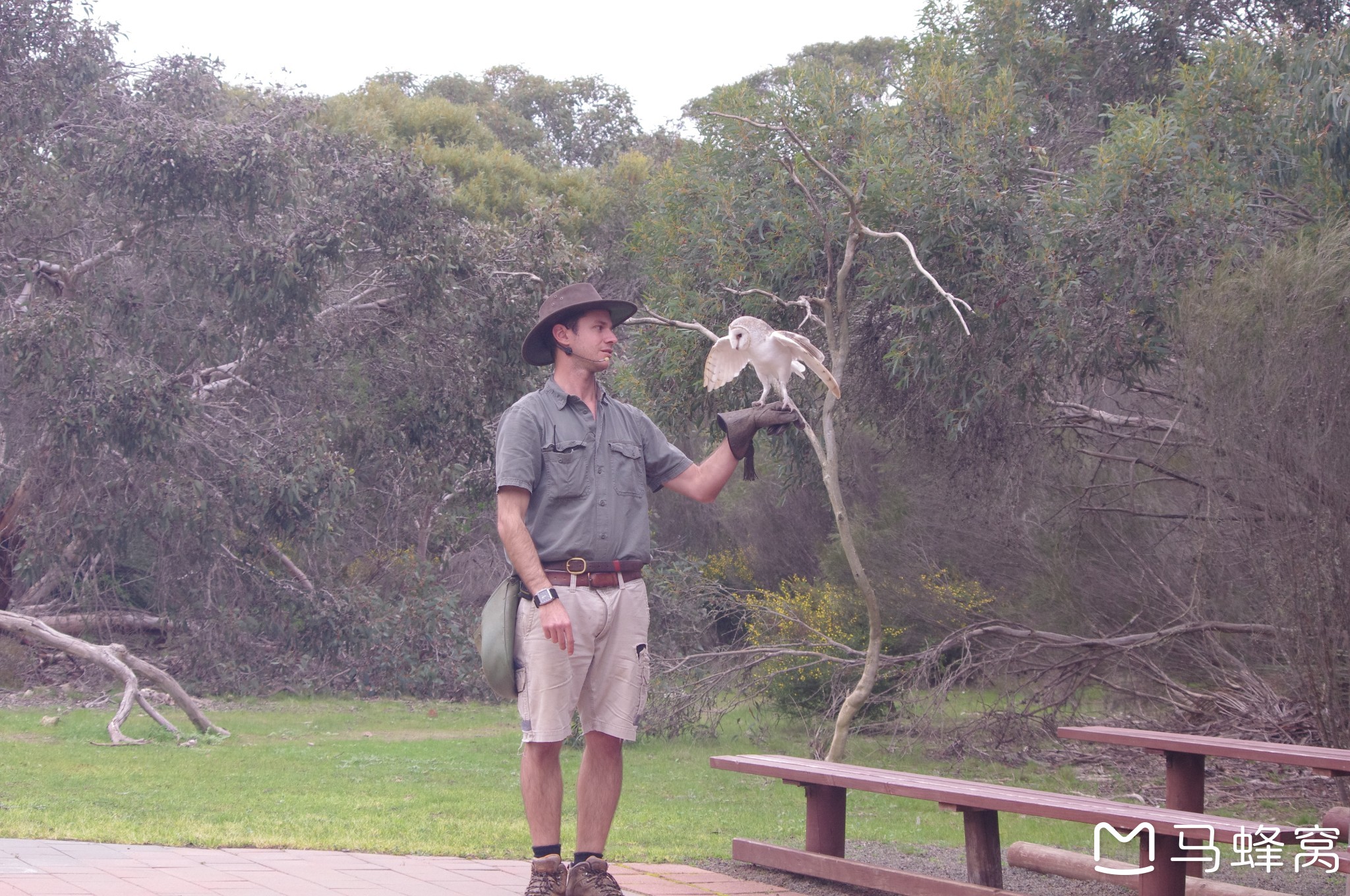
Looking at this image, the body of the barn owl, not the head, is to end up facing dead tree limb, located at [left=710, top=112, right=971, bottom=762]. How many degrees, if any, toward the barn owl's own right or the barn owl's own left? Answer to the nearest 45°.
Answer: approximately 135° to the barn owl's own right

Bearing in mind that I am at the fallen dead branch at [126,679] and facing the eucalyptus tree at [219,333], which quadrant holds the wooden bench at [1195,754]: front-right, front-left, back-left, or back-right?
back-right

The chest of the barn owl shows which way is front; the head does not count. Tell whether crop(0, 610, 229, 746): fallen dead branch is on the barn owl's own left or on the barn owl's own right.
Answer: on the barn owl's own right

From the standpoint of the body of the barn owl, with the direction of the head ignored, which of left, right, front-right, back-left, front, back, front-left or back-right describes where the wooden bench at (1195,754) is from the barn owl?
back-left

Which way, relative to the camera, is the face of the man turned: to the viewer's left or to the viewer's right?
to the viewer's right

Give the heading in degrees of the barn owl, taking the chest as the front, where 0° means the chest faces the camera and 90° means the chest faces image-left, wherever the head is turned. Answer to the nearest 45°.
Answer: approximately 45°
